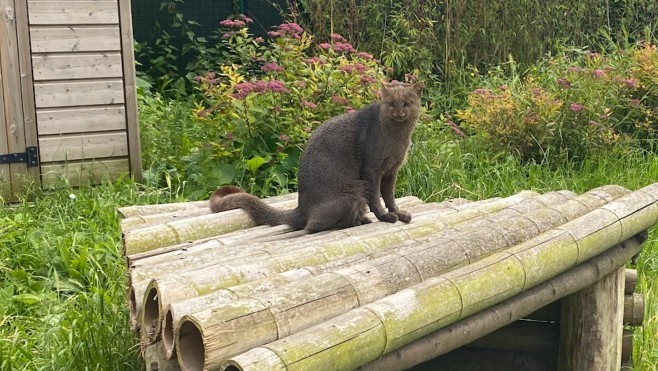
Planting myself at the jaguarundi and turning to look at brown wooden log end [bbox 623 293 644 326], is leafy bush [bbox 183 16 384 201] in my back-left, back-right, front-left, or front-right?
back-left

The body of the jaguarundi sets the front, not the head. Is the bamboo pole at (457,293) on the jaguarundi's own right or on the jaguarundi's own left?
on the jaguarundi's own right

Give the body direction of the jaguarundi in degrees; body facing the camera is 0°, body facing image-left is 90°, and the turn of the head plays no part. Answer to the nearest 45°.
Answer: approximately 270°

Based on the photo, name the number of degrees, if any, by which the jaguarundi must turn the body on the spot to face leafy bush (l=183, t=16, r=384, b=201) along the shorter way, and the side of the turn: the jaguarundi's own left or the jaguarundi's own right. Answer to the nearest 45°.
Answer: approximately 90° to the jaguarundi's own left

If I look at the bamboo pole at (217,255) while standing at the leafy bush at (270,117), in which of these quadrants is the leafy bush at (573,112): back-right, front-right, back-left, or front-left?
back-left

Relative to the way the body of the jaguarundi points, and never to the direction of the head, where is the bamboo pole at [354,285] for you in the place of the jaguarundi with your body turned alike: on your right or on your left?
on your right

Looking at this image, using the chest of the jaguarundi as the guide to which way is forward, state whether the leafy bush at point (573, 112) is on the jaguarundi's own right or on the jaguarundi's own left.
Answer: on the jaguarundi's own left

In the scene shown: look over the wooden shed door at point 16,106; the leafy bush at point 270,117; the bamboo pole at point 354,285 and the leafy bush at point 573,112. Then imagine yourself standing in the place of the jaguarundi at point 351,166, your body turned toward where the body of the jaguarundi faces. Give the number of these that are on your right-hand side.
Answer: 1

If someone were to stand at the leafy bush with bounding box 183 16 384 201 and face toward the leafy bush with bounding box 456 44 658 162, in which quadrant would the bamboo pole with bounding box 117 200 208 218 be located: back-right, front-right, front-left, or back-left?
back-right
